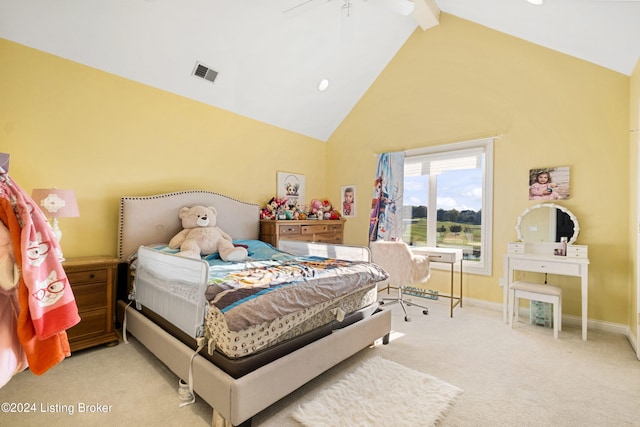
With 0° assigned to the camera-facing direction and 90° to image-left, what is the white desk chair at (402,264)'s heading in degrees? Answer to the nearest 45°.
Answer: approximately 225°

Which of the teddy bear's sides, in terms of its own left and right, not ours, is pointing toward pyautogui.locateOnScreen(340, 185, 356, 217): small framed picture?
left

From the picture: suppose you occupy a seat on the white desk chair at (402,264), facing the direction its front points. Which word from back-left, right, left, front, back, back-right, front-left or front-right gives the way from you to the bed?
back

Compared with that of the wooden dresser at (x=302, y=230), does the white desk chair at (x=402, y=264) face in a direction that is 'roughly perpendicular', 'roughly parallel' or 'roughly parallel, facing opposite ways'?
roughly perpendicular

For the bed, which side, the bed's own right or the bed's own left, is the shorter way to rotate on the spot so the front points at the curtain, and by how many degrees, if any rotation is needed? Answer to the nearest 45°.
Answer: approximately 90° to the bed's own left

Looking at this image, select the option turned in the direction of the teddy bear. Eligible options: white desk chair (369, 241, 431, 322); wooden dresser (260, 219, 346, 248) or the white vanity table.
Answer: the white vanity table

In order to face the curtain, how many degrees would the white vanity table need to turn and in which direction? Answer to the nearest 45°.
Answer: approximately 45° to its right

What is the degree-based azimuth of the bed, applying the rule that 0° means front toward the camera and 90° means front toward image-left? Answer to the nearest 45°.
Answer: approximately 315°

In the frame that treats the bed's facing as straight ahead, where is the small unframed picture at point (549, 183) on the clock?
The small unframed picture is roughly at 10 o'clock from the bed.

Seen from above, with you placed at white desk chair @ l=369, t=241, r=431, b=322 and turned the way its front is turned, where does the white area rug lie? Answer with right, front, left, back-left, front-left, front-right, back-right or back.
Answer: back-right

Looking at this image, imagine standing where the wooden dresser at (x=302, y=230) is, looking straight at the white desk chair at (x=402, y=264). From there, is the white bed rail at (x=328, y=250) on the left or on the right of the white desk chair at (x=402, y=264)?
right

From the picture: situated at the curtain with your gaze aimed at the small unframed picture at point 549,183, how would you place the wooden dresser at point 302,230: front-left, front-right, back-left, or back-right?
back-right
